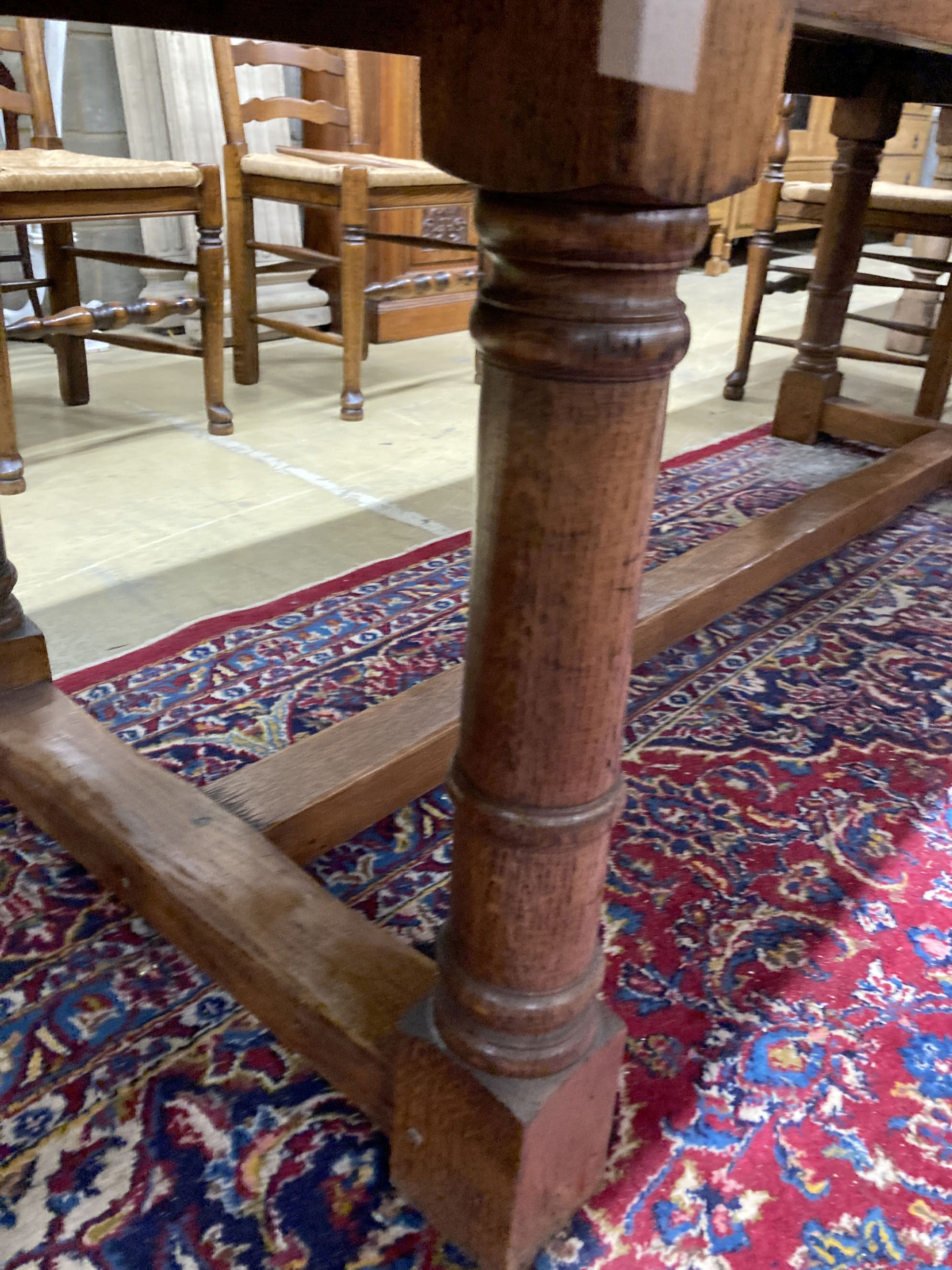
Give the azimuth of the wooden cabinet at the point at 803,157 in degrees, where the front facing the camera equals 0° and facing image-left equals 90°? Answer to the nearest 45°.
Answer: approximately 0°

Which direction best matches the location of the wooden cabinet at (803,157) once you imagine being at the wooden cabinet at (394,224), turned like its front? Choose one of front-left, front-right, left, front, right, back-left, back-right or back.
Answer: left

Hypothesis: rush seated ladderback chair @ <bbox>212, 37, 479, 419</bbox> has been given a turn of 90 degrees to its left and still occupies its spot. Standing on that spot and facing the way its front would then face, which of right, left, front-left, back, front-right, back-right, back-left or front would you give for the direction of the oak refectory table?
back-right

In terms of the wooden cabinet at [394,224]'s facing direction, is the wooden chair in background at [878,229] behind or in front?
in front

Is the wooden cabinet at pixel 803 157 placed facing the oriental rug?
yes

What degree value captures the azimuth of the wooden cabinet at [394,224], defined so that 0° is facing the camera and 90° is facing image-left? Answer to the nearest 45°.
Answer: approximately 315°

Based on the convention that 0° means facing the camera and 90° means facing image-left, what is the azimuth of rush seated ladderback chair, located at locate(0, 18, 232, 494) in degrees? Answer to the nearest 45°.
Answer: approximately 315°

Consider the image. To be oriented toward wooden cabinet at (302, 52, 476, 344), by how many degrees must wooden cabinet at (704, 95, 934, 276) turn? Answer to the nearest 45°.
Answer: approximately 45° to its right

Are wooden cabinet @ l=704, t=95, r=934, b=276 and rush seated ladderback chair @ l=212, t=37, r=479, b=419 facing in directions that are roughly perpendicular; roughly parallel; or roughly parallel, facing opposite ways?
roughly perpendicular

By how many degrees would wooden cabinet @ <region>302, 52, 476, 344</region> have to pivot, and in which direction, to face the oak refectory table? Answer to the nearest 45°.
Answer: approximately 45° to its right
